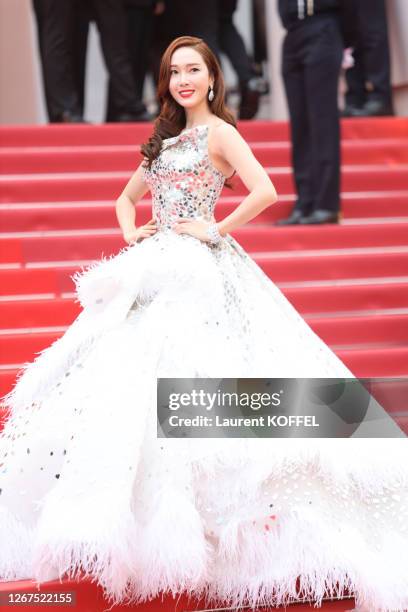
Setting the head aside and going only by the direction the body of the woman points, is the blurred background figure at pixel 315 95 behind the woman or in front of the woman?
behind

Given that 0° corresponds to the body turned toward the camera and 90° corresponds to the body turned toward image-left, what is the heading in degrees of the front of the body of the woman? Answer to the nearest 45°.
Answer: approximately 45°

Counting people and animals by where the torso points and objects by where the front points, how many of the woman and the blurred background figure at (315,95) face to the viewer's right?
0

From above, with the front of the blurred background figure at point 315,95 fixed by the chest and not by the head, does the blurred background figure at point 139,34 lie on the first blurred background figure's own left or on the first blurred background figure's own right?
on the first blurred background figure's own right

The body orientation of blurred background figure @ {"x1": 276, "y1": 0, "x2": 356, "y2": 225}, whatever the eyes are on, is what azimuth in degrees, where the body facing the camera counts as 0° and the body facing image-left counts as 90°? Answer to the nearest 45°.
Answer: approximately 45°

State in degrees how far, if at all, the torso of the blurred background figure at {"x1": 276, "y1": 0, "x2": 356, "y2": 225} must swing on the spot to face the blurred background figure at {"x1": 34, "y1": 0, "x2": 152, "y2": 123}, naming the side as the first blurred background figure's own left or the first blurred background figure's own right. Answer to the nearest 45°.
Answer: approximately 90° to the first blurred background figure's own right
